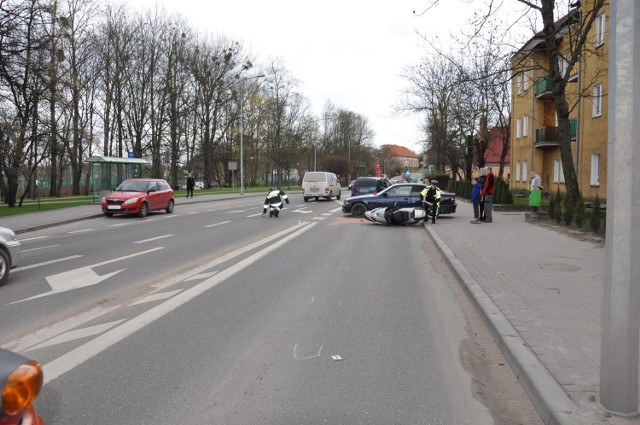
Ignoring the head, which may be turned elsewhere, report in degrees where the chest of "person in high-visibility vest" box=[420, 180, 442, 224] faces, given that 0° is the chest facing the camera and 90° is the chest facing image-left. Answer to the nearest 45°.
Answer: approximately 0°

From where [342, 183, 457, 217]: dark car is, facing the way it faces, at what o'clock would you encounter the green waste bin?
The green waste bin is roughly at 6 o'clock from the dark car.

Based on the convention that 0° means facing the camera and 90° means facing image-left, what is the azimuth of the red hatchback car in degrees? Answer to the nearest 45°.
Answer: approximately 45°

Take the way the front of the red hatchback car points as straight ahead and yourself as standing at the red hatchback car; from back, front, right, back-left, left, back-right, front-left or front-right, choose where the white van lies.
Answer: back

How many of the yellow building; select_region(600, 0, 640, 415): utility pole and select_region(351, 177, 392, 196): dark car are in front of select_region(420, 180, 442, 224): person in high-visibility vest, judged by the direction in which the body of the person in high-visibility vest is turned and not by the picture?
1

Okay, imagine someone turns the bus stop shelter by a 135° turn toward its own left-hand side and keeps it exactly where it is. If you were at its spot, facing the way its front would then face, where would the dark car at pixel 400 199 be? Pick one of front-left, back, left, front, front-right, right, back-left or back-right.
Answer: back-right

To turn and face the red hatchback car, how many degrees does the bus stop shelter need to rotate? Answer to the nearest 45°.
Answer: approximately 45° to its right

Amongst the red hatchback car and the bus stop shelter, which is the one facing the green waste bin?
the bus stop shelter

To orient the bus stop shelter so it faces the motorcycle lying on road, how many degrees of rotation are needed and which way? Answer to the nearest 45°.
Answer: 0° — it already faces it

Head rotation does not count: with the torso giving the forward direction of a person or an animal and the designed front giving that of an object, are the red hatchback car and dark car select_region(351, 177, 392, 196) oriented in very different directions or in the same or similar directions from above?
very different directions

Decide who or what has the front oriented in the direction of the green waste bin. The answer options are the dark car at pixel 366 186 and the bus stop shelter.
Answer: the bus stop shelter

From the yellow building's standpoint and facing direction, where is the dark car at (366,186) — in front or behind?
in front

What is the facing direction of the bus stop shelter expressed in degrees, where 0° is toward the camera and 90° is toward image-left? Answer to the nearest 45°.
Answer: approximately 315°

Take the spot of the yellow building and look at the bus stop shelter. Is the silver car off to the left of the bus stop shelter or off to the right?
left

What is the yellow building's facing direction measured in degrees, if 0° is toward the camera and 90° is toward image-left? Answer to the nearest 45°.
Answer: approximately 45°

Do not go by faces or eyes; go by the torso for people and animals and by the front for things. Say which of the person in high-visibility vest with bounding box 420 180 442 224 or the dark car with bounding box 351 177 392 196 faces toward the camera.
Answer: the person in high-visibility vest

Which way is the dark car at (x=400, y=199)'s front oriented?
to the viewer's left

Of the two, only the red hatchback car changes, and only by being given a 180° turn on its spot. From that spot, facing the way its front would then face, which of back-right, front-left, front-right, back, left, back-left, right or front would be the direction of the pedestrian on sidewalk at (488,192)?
right

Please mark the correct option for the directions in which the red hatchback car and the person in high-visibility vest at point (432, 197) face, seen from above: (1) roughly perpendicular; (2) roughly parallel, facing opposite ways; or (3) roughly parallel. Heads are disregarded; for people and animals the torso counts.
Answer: roughly parallel
